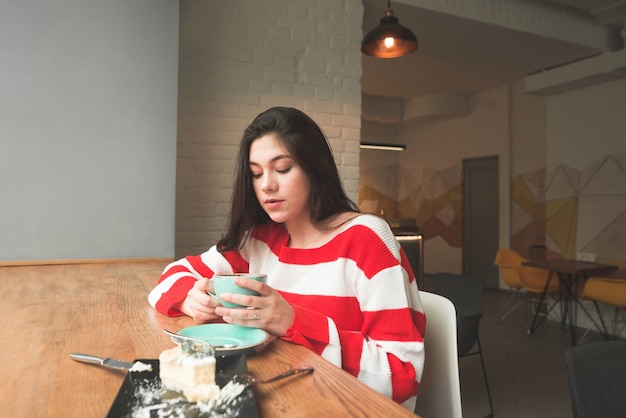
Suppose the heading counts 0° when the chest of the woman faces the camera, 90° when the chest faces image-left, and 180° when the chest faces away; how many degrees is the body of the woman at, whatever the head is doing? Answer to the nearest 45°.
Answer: approximately 45°

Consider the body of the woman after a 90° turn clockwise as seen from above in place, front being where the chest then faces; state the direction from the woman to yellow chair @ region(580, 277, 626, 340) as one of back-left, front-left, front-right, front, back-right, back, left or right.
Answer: right

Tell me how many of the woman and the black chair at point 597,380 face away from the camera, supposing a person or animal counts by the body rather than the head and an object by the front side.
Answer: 1

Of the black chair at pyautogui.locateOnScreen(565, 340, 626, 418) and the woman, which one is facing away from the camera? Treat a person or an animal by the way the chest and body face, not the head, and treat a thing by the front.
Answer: the black chair

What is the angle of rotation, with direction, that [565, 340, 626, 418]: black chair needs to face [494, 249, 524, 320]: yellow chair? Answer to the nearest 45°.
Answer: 0° — it already faces it

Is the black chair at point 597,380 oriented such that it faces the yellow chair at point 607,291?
yes

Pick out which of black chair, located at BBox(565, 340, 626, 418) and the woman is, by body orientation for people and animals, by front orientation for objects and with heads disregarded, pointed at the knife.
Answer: the woman

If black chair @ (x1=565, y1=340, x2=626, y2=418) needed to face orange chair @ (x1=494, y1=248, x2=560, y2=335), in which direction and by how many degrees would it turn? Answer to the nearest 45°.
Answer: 0° — it already faces it

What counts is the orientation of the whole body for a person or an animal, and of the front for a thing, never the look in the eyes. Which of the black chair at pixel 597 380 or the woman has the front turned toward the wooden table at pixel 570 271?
the black chair

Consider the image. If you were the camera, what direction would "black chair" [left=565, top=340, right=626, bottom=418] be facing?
facing away from the viewer

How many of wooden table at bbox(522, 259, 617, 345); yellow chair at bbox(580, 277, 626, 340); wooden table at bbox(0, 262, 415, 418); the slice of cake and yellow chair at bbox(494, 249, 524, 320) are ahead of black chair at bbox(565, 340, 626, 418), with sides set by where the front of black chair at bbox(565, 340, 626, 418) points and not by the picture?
3

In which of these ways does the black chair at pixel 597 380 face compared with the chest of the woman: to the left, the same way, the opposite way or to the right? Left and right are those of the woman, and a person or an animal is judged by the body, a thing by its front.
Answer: the opposite way

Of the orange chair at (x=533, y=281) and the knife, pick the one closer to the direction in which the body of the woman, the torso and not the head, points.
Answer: the knife

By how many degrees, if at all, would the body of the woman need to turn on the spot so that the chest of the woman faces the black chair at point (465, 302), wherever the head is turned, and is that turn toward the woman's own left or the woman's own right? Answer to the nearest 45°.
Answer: approximately 180°
